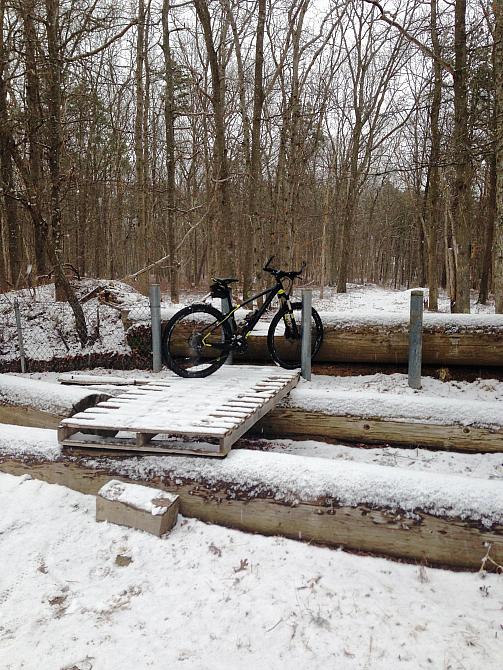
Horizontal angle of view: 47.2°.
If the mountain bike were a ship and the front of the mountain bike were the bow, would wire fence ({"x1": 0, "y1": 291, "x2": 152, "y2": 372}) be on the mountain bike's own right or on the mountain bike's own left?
on the mountain bike's own left

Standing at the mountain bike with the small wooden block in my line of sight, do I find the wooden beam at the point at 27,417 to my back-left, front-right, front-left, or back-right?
front-right

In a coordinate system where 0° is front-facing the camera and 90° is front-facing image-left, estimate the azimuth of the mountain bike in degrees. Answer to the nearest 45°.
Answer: approximately 225°

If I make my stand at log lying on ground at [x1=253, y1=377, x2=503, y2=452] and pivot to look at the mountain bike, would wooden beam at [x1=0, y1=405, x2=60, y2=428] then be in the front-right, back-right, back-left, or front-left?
front-left

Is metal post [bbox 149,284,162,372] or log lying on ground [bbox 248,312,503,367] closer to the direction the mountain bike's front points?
the log lying on ground

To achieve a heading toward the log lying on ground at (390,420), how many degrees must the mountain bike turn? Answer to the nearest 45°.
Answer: approximately 90° to its right

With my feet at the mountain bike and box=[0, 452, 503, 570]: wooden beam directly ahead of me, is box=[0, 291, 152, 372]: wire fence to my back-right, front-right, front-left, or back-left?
back-right

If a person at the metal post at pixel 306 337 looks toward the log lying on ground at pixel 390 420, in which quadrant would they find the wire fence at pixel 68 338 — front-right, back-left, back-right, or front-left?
back-right

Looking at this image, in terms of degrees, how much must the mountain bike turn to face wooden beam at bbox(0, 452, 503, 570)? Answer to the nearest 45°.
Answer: approximately 135° to its right

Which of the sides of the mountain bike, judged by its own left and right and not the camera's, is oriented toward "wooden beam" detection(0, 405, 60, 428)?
back
